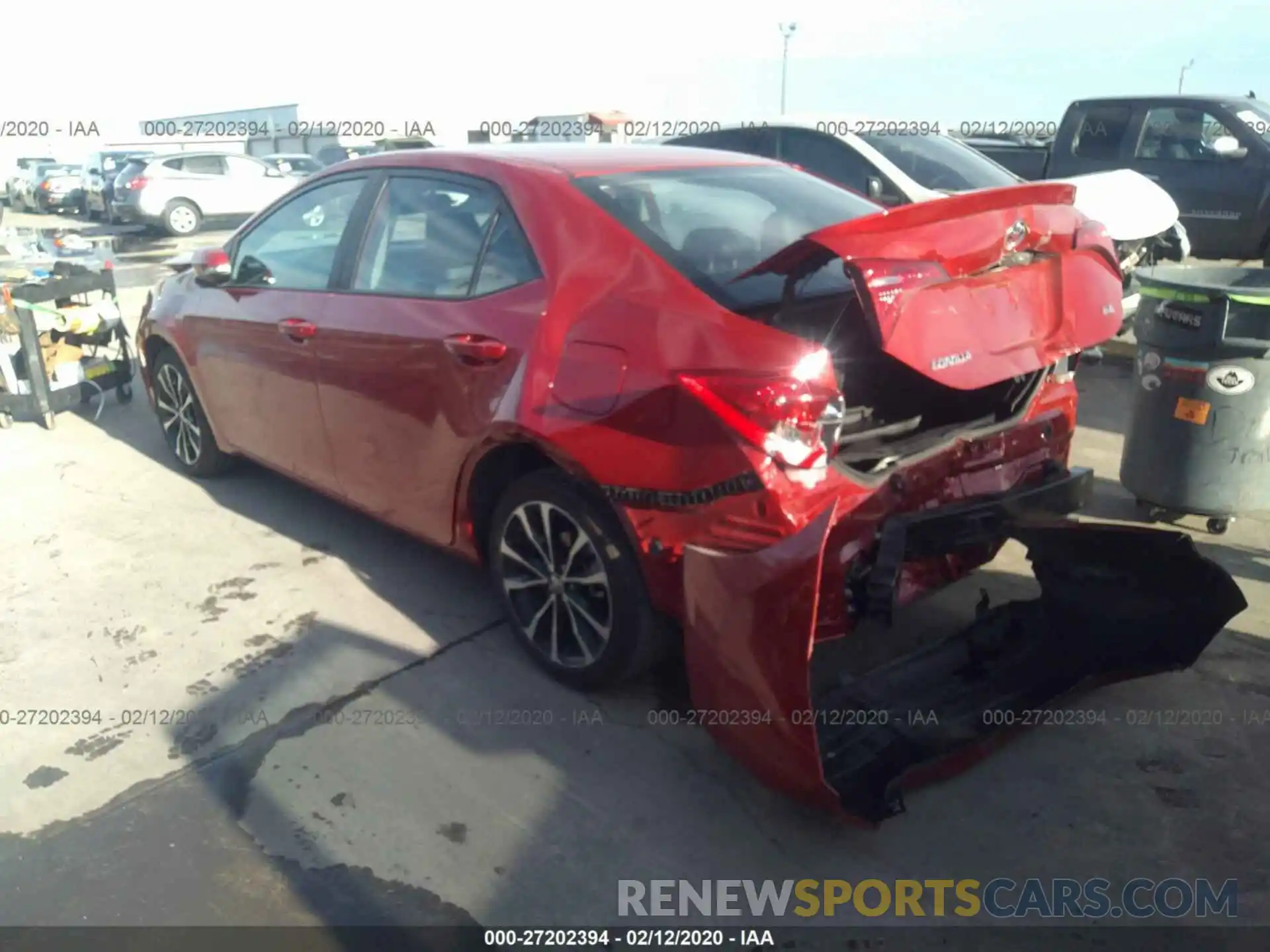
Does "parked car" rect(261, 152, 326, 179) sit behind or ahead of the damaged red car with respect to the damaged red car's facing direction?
ahead

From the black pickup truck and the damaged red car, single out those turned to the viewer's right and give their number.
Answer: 1

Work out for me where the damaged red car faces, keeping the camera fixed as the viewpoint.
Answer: facing away from the viewer and to the left of the viewer

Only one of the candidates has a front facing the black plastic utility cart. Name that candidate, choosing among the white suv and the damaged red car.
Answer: the damaged red car

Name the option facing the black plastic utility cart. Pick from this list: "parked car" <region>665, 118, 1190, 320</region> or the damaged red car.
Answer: the damaged red car

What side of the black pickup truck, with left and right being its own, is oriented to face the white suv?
back

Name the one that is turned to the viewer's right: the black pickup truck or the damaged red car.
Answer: the black pickup truck

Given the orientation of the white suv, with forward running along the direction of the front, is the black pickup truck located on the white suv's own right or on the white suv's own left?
on the white suv's own right

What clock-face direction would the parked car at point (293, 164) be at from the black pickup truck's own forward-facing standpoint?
The parked car is roughly at 7 o'clock from the black pickup truck.

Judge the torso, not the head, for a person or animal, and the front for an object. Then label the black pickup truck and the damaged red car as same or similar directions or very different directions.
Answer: very different directions

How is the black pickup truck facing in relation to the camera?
to the viewer's right

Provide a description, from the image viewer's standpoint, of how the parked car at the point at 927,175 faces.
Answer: facing the viewer and to the right of the viewer

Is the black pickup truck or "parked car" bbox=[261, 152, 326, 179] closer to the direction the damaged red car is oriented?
the parked car

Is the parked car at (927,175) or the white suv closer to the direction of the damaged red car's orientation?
the white suv

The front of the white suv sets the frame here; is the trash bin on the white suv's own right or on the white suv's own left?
on the white suv's own right
